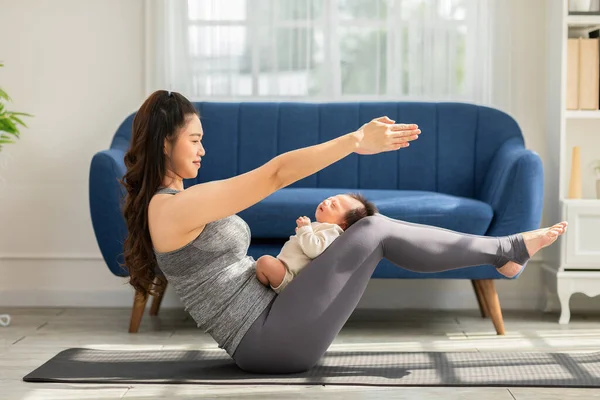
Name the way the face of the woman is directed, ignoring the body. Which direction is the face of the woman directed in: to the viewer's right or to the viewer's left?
to the viewer's right

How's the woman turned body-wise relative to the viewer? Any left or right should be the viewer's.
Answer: facing to the right of the viewer

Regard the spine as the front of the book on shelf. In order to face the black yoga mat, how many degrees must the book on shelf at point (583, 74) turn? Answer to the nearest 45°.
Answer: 0° — it already faces it

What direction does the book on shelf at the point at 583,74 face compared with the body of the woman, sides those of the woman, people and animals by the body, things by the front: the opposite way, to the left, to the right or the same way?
to the right

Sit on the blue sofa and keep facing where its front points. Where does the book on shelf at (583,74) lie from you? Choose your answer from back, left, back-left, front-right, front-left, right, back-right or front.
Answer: left

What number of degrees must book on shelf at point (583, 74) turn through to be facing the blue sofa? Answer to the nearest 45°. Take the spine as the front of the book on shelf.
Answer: approximately 90° to its right

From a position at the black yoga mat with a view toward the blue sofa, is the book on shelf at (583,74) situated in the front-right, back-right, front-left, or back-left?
front-right

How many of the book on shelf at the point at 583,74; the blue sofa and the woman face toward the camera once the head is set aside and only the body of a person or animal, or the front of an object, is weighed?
2

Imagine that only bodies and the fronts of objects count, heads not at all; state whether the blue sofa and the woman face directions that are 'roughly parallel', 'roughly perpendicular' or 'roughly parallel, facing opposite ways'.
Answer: roughly perpendicular

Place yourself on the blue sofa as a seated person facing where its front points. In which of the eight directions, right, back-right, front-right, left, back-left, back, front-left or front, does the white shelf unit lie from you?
left

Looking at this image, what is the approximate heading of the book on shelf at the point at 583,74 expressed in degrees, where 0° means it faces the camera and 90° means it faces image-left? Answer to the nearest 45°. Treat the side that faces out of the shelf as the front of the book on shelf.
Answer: approximately 0°

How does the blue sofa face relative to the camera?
toward the camera

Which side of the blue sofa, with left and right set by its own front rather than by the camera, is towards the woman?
front
